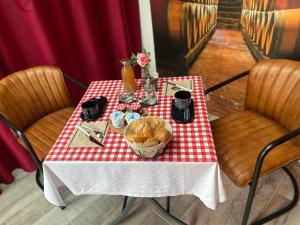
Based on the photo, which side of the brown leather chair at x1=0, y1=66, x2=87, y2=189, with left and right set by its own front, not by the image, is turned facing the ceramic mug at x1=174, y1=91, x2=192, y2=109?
front

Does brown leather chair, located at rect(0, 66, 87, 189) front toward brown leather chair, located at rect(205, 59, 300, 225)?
yes

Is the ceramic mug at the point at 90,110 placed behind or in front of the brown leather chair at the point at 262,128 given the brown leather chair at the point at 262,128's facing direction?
in front

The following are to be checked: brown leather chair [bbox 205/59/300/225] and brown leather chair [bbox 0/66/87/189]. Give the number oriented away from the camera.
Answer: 0

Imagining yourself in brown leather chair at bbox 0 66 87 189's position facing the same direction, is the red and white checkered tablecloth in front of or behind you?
in front

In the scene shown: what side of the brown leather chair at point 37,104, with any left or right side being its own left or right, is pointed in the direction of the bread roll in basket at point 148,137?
front

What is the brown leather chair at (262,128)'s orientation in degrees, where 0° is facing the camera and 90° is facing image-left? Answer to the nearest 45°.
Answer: approximately 45°

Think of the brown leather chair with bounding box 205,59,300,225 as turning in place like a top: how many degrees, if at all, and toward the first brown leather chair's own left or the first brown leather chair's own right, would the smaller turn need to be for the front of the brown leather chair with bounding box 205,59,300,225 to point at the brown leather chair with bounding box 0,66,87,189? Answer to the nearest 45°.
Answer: approximately 45° to the first brown leather chair's own right
